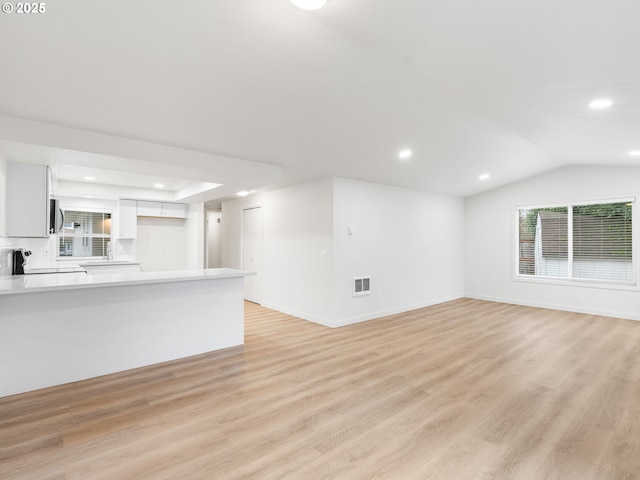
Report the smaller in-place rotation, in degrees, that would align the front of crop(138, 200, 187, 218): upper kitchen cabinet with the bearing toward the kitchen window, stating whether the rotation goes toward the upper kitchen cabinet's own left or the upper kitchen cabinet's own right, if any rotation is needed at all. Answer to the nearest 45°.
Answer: approximately 90° to the upper kitchen cabinet's own right

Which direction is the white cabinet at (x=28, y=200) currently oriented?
to the viewer's right

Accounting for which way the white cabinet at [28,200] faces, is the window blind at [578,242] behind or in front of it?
in front

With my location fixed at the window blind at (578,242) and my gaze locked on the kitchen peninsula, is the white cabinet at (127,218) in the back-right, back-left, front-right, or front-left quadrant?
front-right

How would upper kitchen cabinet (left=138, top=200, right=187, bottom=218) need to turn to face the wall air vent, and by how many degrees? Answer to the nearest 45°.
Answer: approximately 45° to its left

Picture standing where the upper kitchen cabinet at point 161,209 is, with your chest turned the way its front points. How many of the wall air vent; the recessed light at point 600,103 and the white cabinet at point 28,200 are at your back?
0

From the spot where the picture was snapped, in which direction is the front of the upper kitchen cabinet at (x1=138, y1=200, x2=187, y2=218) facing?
facing the viewer

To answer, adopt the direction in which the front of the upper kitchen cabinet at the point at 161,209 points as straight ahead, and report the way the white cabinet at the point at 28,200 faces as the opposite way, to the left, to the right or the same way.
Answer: to the left

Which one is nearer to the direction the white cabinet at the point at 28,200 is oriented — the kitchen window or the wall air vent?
the wall air vent

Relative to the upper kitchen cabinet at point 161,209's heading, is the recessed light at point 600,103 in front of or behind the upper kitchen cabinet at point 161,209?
in front

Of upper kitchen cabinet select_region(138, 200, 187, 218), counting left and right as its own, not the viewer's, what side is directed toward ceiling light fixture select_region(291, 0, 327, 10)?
front

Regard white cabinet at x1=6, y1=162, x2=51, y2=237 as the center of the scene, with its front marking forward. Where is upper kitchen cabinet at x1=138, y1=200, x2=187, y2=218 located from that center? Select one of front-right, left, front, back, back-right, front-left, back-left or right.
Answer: front-left

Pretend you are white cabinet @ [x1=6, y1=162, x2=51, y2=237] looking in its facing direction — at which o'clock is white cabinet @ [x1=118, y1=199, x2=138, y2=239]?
white cabinet @ [x1=118, y1=199, x2=138, y2=239] is roughly at 10 o'clock from white cabinet @ [x1=6, y1=162, x2=51, y2=237].

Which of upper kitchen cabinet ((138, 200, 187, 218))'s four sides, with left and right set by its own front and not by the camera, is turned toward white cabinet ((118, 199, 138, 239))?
right

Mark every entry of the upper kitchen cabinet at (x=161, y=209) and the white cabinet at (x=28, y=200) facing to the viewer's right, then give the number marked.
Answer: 1
